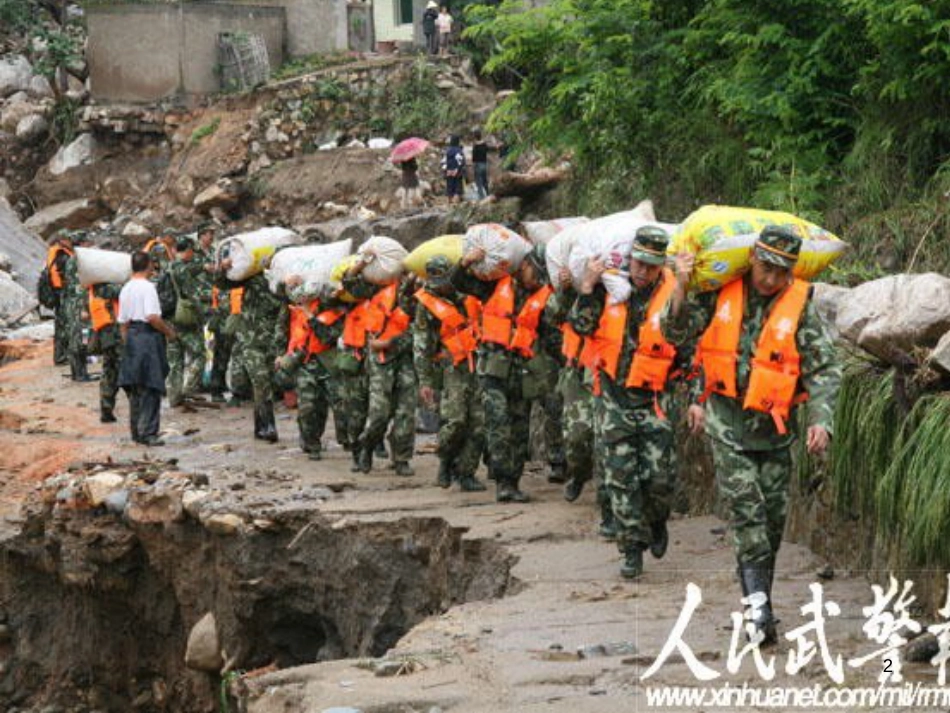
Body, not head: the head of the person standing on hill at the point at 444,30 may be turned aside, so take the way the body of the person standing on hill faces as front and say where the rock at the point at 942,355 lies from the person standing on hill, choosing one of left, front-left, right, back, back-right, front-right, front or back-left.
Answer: front

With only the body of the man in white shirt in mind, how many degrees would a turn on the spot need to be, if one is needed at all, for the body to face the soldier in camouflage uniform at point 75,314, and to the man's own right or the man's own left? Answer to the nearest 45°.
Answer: approximately 45° to the man's own left

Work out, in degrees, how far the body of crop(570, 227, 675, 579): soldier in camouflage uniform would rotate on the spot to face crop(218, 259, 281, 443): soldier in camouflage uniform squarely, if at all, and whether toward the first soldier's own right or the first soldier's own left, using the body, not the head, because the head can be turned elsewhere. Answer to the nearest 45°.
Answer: approximately 135° to the first soldier's own right

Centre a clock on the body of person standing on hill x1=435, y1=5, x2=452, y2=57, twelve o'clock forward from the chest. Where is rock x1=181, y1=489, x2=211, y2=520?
The rock is roughly at 12 o'clock from the person standing on hill.

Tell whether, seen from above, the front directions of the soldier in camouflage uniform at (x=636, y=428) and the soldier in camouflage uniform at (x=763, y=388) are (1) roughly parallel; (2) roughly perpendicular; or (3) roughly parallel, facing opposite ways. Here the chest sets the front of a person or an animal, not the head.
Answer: roughly parallel

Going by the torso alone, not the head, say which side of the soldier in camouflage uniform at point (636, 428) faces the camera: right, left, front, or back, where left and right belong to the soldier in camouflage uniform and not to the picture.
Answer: front

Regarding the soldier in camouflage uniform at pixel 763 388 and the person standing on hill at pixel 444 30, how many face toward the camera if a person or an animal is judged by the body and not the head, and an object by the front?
2

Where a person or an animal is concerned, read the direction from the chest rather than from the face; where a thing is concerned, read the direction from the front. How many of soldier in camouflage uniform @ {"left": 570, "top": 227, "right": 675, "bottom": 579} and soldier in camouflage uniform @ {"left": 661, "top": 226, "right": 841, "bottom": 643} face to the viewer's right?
0

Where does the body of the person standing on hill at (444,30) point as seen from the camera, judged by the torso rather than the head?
toward the camera

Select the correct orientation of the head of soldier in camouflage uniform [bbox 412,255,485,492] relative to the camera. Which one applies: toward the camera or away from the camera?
toward the camera

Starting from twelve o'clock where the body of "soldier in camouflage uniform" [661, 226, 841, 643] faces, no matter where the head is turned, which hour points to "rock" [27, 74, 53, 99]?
The rock is roughly at 5 o'clock from the soldier in camouflage uniform.

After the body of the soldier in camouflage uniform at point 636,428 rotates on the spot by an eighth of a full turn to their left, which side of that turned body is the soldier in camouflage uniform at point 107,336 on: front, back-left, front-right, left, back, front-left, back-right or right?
back

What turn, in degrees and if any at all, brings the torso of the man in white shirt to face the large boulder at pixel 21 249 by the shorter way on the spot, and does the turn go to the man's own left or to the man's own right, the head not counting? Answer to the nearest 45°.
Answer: approximately 45° to the man's own left
